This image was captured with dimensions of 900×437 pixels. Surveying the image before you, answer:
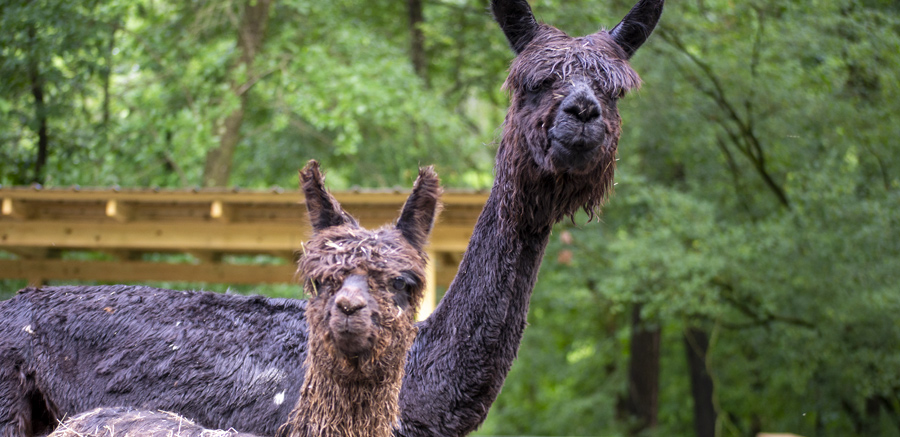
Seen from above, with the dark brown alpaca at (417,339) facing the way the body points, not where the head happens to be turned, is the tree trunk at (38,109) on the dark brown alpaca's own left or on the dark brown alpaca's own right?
on the dark brown alpaca's own left

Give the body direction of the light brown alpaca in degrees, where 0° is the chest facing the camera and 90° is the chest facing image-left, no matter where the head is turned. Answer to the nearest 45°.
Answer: approximately 315°

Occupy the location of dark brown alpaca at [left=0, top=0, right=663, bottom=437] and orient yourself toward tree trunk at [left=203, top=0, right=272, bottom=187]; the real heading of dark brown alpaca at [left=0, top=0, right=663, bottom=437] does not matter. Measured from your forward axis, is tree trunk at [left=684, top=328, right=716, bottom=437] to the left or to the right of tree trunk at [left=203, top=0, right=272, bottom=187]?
right

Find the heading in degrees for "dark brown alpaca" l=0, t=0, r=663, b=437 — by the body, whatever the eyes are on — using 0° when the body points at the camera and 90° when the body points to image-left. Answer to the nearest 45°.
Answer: approximately 270°

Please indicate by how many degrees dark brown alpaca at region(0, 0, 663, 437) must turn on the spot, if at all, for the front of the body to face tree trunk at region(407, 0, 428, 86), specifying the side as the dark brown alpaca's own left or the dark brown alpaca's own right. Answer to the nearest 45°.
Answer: approximately 90° to the dark brown alpaca's own left

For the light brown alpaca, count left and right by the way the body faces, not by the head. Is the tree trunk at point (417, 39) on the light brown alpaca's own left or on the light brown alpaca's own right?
on the light brown alpaca's own left
